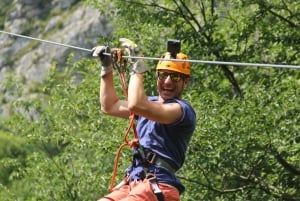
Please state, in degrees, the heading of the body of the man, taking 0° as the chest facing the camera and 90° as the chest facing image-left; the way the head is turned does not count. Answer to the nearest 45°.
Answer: approximately 45°
